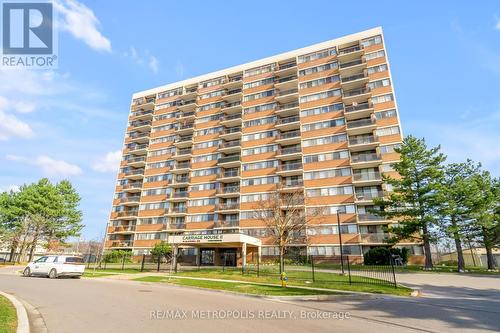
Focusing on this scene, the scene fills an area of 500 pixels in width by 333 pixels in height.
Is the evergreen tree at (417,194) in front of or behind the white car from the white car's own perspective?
behind

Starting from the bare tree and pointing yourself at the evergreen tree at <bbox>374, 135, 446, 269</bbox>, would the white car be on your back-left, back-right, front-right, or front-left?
back-right

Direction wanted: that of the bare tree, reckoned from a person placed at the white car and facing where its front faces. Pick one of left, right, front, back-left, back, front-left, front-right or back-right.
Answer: back-right

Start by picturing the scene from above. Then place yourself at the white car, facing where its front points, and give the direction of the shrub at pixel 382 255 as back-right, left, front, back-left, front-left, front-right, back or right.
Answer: back-right

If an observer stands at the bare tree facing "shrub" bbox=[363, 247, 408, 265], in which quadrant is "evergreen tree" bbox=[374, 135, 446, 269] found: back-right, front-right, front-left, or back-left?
front-right

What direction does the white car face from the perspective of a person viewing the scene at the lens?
facing away from the viewer and to the left of the viewer
